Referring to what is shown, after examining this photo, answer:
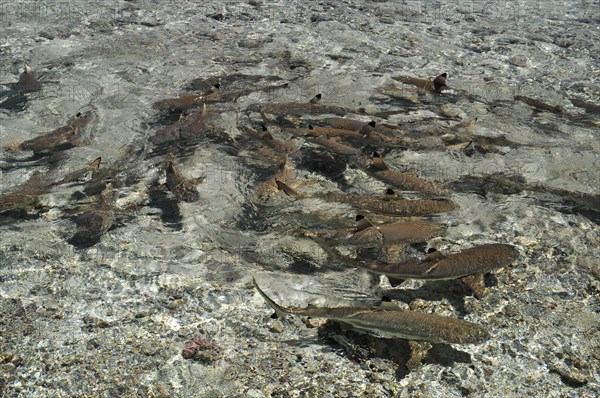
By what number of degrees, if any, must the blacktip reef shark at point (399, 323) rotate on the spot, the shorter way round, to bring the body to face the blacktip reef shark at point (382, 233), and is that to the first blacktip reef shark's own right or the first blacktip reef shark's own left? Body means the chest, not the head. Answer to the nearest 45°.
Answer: approximately 90° to the first blacktip reef shark's own left

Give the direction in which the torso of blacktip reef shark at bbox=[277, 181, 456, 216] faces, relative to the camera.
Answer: to the viewer's right

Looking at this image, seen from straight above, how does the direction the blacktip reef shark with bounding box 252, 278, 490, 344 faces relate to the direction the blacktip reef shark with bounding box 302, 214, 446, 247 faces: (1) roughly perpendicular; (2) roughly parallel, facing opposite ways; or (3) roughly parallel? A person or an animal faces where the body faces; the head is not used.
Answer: roughly parallel

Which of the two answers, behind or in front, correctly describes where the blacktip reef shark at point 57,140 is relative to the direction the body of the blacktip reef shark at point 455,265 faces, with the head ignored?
behind

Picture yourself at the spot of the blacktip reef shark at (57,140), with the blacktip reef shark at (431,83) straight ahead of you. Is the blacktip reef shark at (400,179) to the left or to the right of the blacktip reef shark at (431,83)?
right

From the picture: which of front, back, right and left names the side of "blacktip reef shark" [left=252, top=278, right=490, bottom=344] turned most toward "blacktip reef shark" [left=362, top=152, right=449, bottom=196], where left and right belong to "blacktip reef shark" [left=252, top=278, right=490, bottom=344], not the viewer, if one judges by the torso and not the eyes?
left

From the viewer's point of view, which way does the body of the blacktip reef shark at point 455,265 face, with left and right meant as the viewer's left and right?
facing to the right of the viewer

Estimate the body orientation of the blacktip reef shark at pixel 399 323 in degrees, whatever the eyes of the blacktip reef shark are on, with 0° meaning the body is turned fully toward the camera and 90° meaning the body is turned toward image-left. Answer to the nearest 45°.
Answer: approximately 270°

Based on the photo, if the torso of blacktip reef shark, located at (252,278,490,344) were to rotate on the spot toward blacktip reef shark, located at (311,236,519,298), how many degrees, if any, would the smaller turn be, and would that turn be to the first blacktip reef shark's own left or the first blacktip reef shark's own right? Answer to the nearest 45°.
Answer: approximately 45° to the first blacktip reef shark's own left

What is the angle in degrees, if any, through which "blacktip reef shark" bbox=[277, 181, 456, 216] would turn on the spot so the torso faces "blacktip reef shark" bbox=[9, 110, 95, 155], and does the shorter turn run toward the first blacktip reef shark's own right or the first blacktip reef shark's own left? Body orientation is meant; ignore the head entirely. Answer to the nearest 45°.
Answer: approximately 180°

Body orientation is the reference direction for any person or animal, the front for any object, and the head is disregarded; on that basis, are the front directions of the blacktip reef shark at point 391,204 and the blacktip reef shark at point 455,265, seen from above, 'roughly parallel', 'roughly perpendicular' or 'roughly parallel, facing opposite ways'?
roughly parallel

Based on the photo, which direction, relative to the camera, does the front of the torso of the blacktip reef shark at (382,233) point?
to the viewer's right
